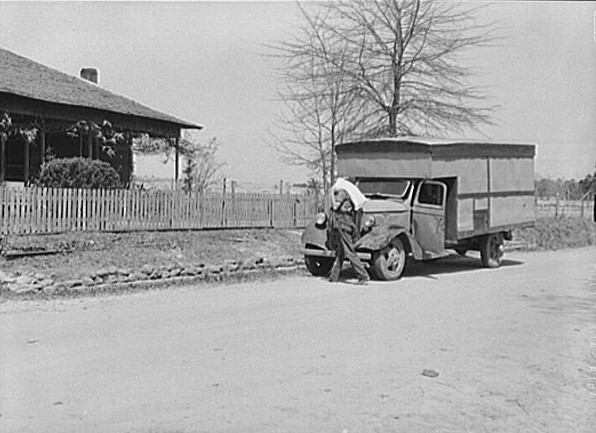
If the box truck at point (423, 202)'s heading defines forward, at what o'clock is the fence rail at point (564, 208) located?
The fence rail is roughly at 5 o'clock from the box truck.

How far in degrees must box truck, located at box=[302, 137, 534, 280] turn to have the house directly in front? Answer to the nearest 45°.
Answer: approximately 90° to its right

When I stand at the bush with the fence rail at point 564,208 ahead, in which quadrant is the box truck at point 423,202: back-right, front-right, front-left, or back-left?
front-right

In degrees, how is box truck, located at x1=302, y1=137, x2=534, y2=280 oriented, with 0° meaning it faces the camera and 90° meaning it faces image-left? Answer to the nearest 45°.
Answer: approximately 45°

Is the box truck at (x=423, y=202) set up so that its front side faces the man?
yes

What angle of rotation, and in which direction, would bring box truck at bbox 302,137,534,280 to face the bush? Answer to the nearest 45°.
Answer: approximately 45° to its right
